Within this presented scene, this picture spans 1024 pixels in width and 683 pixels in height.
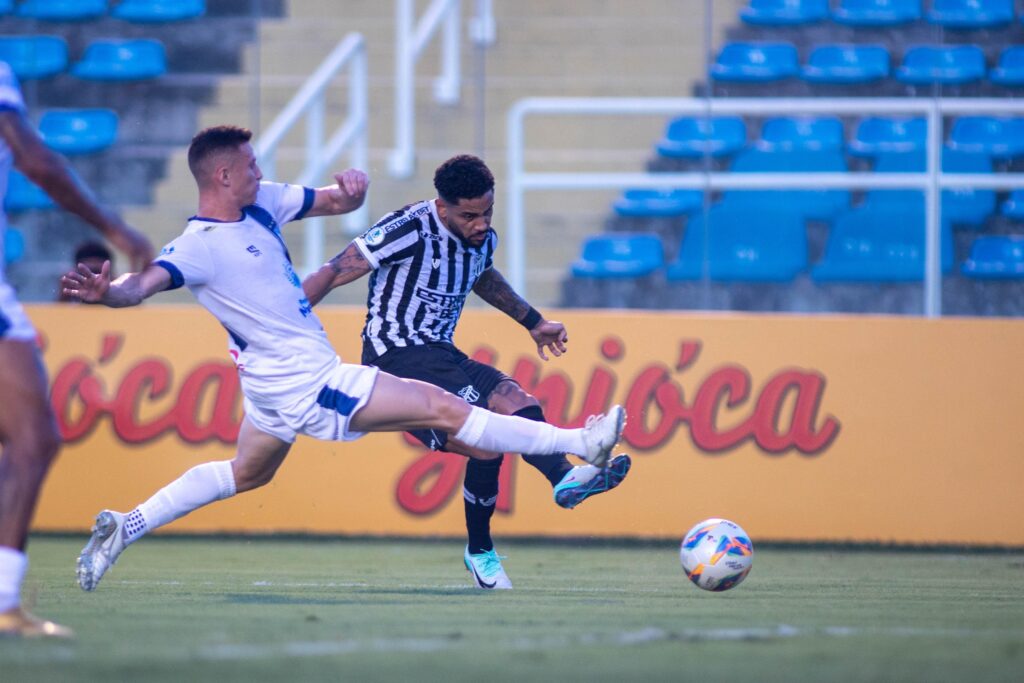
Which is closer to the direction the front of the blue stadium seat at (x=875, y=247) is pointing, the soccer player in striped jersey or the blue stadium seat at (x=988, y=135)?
the soccer player in striped jersey

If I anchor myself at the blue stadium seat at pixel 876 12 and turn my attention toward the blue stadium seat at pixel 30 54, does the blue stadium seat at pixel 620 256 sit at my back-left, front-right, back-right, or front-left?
front-left

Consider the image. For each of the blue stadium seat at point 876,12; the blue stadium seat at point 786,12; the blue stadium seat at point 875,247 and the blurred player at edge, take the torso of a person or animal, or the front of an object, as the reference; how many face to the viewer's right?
1

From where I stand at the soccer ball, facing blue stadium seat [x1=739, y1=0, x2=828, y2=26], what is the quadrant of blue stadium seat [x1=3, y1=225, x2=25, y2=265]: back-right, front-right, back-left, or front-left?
front-left

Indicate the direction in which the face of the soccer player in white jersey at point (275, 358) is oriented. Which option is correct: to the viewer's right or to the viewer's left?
to the viewer's right

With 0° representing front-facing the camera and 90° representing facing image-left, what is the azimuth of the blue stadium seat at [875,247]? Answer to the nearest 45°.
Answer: approximately 0°

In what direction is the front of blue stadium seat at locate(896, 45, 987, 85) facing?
toward the camera

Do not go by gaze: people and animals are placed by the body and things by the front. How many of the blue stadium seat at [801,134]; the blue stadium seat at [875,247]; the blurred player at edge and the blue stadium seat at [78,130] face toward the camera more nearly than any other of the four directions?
3

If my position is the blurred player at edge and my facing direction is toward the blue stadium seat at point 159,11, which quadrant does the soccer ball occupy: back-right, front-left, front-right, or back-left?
front-right

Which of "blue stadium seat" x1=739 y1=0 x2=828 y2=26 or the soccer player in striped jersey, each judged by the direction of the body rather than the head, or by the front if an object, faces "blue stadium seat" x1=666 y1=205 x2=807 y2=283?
"blue stadium seat" x1=739 y1=0 x2=828 y2=26

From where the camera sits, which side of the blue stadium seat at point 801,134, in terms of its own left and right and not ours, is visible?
front

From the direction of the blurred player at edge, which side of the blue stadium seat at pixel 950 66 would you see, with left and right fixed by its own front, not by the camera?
front

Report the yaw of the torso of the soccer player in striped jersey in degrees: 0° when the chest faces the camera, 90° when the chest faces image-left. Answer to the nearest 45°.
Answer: approximately 315°

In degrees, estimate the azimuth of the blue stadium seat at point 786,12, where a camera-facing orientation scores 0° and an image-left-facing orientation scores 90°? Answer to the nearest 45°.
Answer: approximately 0°

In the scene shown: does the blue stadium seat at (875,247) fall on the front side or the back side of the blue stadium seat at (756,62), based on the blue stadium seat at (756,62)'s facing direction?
on the front side

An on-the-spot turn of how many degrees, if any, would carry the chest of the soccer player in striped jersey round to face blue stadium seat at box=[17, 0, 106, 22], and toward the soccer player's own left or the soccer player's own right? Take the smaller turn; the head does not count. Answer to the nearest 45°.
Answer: approximately 180°

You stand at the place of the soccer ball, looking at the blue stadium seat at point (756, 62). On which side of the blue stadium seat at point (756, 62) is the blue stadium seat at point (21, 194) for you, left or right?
left
